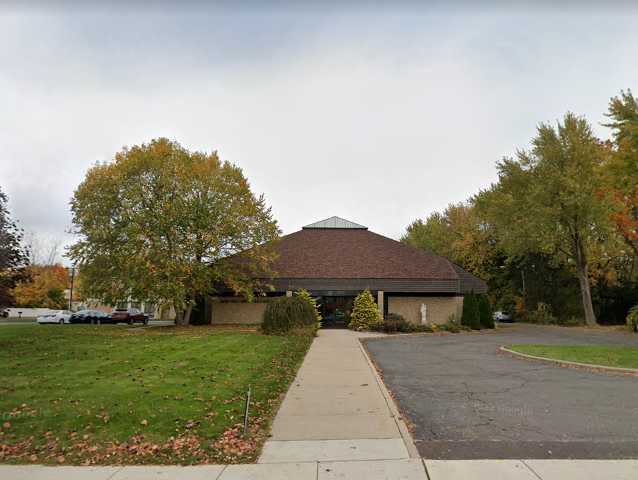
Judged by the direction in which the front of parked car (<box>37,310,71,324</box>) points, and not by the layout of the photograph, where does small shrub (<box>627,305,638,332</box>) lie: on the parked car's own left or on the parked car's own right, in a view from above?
on the parked car's own left

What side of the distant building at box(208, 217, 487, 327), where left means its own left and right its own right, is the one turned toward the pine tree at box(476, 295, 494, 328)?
left

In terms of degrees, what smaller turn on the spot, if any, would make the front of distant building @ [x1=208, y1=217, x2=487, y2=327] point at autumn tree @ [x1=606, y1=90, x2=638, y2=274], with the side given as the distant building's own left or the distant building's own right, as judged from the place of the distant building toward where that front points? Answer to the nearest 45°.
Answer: approximately 45° to the distant building's own left

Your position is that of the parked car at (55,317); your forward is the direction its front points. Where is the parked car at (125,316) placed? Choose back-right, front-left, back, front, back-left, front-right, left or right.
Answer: back-left

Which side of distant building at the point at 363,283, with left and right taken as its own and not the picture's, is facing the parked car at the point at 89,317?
right

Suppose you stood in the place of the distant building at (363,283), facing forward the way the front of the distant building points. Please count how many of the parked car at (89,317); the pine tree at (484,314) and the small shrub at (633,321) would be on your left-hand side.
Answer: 2

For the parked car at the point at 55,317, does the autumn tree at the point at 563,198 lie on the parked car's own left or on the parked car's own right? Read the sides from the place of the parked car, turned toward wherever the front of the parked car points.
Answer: on the parked car's own left

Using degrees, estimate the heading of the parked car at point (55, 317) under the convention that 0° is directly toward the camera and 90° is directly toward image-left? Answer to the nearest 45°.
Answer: approximately 45°

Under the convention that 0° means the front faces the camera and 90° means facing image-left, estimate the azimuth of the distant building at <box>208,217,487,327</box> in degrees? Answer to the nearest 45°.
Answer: approximately 0°
